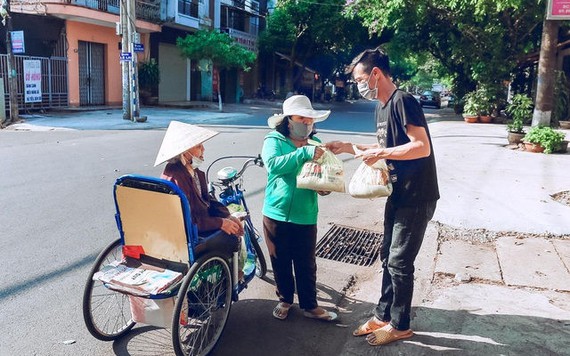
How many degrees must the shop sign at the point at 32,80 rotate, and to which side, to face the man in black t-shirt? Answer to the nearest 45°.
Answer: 0° — it already faces them

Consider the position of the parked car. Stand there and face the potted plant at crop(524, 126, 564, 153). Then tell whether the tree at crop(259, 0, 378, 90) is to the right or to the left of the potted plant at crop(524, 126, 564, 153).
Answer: right

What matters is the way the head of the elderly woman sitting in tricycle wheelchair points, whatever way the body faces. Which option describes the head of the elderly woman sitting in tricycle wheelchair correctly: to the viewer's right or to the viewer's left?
to the viewer's right

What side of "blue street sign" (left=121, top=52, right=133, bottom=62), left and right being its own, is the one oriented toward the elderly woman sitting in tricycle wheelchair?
front

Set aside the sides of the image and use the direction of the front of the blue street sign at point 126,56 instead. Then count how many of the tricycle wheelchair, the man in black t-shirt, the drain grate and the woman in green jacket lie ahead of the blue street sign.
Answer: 4

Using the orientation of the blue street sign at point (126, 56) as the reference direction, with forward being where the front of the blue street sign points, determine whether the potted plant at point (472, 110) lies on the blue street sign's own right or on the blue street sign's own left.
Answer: on the blue street sign's own left

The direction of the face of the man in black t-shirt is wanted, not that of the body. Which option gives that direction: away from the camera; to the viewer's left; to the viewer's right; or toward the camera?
to the viewer's left

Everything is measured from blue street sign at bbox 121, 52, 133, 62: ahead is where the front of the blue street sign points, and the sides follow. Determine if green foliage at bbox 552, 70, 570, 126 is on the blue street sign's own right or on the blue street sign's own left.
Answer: on the blue street sign's own left

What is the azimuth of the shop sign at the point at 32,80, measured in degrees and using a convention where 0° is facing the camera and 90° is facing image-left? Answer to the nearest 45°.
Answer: approximately 0°

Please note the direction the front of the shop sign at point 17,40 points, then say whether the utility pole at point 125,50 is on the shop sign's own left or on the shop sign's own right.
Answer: on the shop sign's own left

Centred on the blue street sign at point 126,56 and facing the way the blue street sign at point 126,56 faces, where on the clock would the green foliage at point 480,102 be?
The green foliage is roughly at 9 o'clock from the blue street sign.

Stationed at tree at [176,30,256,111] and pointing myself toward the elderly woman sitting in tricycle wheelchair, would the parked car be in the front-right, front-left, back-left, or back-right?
back-left

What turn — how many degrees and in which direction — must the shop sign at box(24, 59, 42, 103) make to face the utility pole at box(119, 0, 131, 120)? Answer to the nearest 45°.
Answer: approximately 45° to its left

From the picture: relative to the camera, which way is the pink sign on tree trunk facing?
toward the camera

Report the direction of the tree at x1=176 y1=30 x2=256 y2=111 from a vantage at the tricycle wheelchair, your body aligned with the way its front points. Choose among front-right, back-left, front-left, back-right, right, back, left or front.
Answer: front-left
